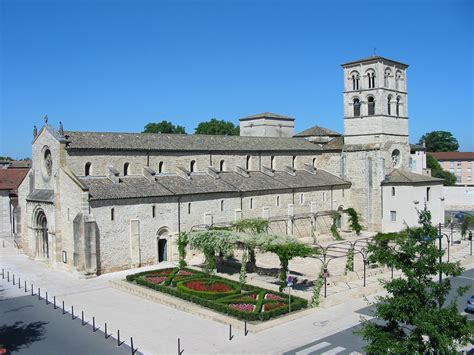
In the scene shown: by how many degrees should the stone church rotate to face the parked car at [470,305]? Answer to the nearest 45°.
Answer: approximately 90° to its left

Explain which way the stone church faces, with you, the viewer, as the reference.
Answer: facing the viewer and to the left of the viewer

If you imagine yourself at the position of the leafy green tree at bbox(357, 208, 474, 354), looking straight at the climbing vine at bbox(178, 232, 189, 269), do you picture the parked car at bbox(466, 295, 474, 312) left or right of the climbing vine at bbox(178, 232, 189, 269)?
right

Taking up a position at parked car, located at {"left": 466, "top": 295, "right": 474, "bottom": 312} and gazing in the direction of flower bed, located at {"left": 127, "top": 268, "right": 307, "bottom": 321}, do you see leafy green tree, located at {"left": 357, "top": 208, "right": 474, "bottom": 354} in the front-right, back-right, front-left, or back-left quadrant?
front-left

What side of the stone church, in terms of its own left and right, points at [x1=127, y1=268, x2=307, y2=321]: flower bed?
left

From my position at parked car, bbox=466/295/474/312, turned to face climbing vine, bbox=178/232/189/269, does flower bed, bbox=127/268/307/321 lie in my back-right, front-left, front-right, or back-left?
front-left

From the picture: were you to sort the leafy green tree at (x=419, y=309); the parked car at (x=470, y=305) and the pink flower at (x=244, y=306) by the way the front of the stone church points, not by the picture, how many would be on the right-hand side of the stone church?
0

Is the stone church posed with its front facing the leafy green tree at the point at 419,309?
no

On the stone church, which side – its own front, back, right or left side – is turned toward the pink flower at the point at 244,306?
left
